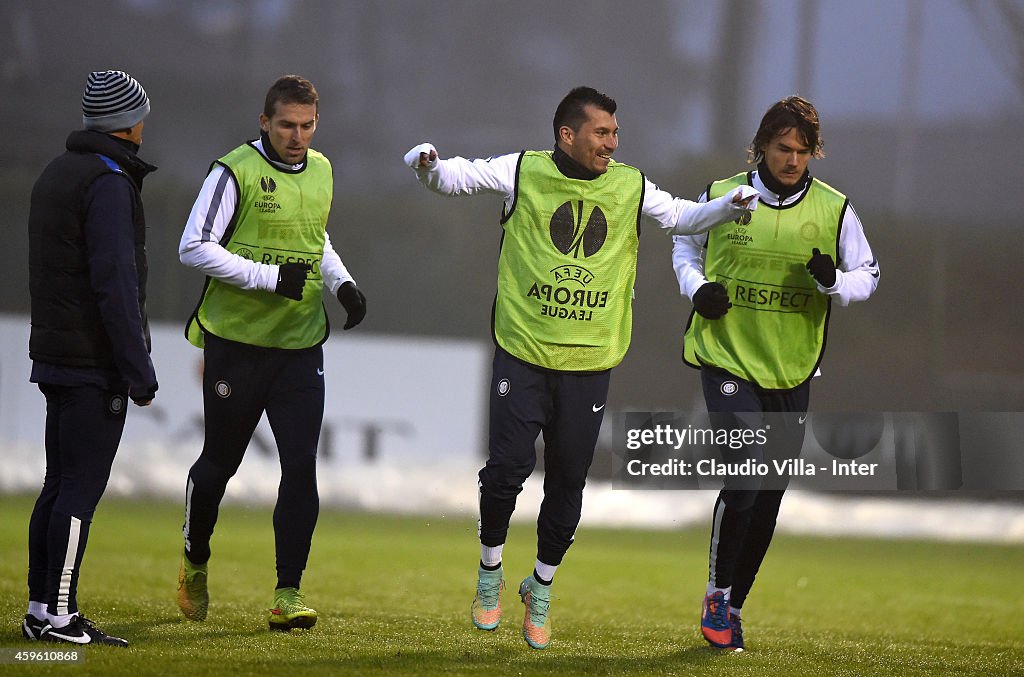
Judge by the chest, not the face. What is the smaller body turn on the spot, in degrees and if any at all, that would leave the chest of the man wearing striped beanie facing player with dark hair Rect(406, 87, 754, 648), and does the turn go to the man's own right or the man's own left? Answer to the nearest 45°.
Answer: approximately 45° to the man's own right

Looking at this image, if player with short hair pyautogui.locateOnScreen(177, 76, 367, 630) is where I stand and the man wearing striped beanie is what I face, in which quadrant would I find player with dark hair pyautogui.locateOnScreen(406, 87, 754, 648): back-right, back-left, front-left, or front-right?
back-left

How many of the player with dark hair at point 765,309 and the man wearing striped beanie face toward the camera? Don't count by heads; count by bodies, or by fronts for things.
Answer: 1

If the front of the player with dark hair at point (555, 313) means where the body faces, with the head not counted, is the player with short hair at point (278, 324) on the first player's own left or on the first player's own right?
on the first player's own right

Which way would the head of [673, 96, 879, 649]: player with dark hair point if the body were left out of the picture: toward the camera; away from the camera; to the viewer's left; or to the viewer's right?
toward the camera

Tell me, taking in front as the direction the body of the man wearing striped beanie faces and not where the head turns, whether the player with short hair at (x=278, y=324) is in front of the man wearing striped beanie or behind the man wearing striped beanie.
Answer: in front

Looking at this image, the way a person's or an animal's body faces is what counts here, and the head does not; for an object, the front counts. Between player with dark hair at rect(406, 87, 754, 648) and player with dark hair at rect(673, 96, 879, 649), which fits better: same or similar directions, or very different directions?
same or similar directions

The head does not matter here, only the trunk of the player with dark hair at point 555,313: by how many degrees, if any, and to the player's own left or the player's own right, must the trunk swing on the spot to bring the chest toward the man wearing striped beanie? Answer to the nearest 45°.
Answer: approximately 90° to the player's own right

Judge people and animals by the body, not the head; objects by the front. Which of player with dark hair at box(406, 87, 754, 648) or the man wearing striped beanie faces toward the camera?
the player with dark hair

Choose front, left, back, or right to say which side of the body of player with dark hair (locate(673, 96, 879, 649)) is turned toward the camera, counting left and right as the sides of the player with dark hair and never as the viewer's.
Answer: front

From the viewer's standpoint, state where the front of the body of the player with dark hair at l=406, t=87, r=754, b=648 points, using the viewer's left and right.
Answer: facing the viewer

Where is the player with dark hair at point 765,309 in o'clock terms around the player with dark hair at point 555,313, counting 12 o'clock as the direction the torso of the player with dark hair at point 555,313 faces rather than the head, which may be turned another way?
the player with dark hair at point 765,309 is roughly at 8 o'clock from the player with dark hair at point 555,313.

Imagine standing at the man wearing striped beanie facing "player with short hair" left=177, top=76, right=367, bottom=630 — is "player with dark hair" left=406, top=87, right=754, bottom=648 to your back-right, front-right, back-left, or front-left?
front-right

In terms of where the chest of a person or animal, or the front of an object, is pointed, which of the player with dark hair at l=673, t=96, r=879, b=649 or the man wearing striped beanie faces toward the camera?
the player with dark hair

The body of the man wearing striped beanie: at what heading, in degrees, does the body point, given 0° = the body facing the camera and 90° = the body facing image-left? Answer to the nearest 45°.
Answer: approximately 225°

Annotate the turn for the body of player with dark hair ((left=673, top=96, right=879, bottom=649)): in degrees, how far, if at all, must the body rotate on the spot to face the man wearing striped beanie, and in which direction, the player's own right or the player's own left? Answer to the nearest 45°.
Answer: approximately 45° to the player's own right

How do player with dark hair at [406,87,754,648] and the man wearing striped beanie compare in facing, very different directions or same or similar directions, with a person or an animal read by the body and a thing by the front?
very different directions
